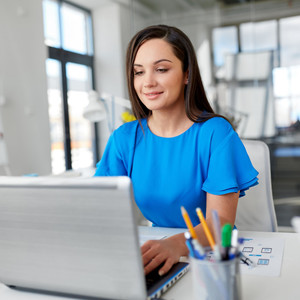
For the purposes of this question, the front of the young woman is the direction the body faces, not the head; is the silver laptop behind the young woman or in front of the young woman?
in front

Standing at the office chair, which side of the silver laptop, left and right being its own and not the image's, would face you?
front

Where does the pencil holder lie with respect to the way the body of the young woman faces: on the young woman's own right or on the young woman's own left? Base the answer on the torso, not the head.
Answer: on the young woman's own left

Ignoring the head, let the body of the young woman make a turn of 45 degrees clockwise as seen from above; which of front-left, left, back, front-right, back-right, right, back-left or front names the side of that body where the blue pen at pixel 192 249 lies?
left

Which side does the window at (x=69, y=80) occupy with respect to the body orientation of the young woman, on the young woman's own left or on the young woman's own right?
on the young woman's own right

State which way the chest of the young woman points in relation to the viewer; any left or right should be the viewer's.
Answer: facing the viewer and to the left of the viewer

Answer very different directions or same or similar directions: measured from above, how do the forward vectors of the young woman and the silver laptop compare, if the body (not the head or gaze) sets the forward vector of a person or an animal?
very different directions

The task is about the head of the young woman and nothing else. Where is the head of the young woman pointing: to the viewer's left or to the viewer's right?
to the viewer's left

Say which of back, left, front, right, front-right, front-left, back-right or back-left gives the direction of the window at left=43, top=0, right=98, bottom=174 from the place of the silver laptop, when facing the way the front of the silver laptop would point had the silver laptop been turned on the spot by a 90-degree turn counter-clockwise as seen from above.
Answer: front-right
